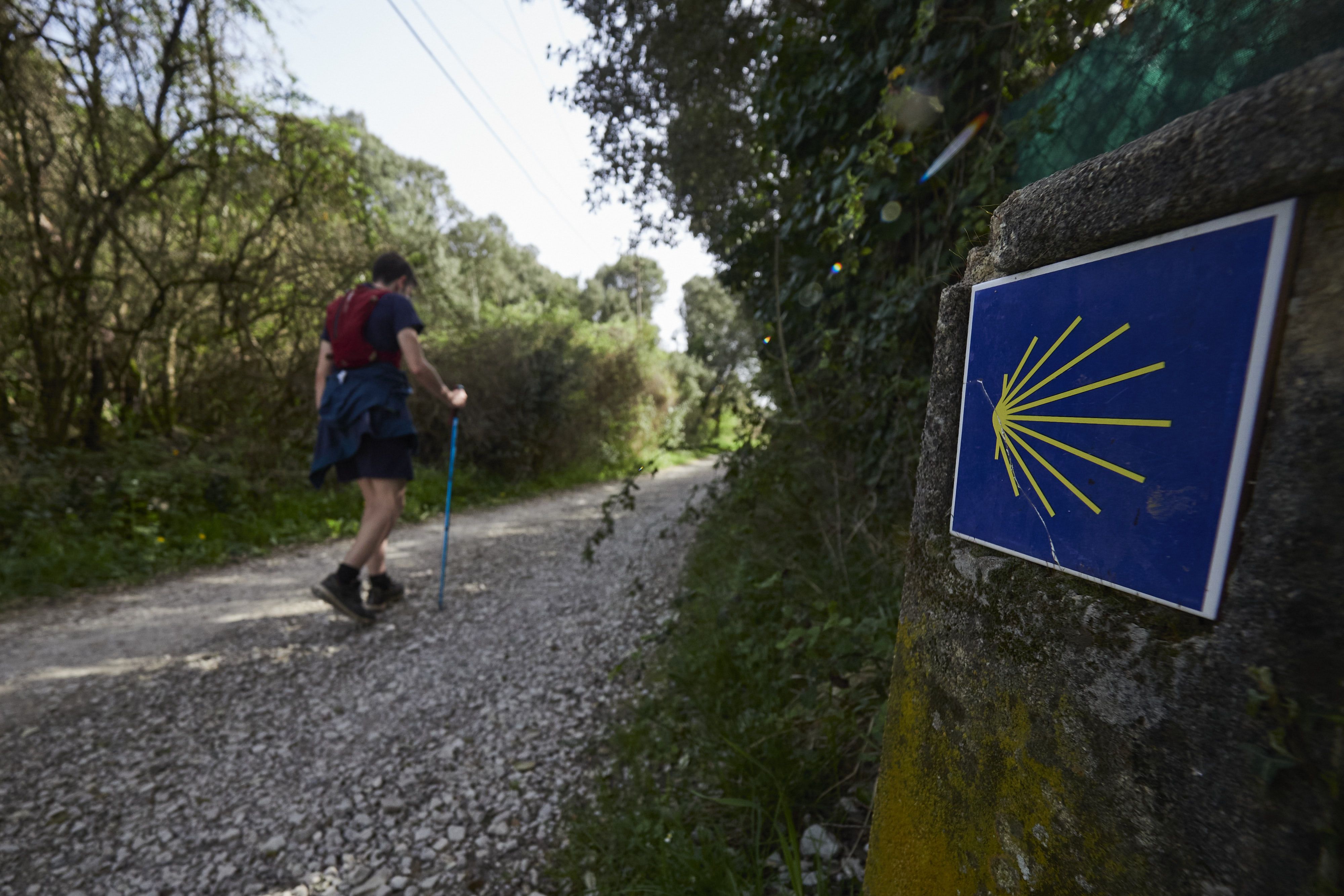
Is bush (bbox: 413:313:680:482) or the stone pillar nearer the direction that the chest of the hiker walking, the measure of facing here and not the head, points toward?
the bush

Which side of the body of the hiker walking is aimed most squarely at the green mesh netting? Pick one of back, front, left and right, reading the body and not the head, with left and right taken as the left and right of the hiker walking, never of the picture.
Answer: right

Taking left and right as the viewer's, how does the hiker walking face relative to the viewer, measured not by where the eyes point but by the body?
facing away from the viewer and to the right of the viewer

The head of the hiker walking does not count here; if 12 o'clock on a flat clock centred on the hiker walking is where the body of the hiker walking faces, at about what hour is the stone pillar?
The stone pillar is roughly at 4 o'clock from the hiker walking.

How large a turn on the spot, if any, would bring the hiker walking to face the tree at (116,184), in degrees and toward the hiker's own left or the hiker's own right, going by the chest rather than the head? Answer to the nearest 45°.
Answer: approximately 90° to the hiker's own left

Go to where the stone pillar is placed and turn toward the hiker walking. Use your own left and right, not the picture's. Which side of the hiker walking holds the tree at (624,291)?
right

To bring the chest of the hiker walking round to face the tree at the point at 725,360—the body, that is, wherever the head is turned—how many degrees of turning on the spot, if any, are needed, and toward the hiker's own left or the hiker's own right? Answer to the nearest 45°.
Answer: approximately 45° to the hiker's own right

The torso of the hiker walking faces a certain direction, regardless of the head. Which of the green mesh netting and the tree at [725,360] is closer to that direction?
the tree
